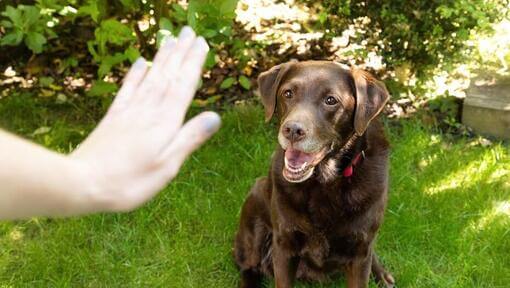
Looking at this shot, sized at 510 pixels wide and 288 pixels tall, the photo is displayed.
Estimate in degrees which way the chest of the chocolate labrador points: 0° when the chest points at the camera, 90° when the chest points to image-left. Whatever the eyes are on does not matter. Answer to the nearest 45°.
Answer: approximately 0°

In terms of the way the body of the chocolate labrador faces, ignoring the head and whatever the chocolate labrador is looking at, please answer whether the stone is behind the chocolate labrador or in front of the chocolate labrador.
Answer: behind
